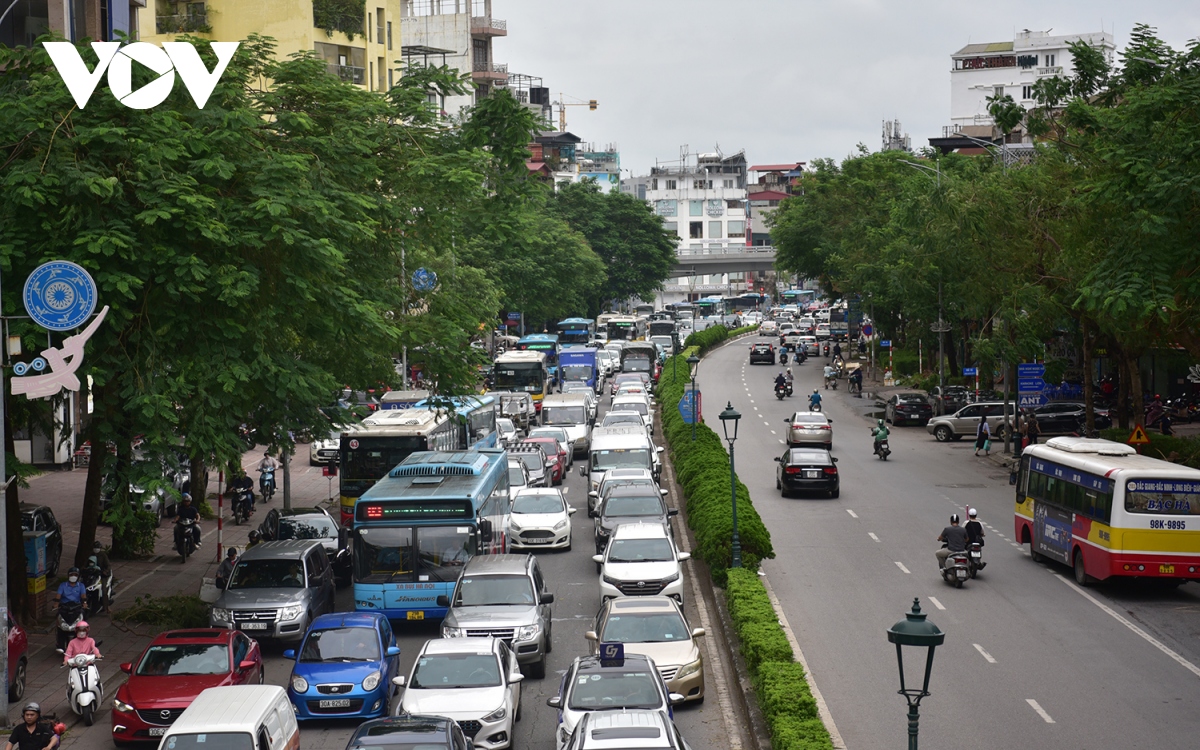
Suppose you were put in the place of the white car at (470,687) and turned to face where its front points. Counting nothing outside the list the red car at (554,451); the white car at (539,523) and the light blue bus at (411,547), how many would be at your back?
3

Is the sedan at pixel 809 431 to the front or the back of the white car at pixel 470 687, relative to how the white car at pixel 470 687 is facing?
to the back

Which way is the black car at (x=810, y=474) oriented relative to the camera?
away from the camera

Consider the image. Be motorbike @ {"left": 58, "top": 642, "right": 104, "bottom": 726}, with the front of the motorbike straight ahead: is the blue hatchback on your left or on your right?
on your left

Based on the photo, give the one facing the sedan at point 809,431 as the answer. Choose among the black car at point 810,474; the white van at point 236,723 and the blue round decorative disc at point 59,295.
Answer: the black car

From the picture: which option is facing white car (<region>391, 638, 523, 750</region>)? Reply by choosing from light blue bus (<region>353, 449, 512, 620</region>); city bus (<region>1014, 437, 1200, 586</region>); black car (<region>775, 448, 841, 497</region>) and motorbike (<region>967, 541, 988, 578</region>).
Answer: the light blue bus

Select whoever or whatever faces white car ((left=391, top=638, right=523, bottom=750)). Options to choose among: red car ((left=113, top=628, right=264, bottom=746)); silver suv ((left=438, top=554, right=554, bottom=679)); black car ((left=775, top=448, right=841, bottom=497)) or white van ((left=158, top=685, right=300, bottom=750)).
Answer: the silver suv

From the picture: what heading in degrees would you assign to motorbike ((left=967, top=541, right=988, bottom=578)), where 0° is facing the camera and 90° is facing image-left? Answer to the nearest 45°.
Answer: approximately 180°

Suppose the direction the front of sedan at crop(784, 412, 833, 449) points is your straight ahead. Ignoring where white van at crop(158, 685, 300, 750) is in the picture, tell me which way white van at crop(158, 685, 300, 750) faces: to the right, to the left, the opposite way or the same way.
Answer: the opposite way
